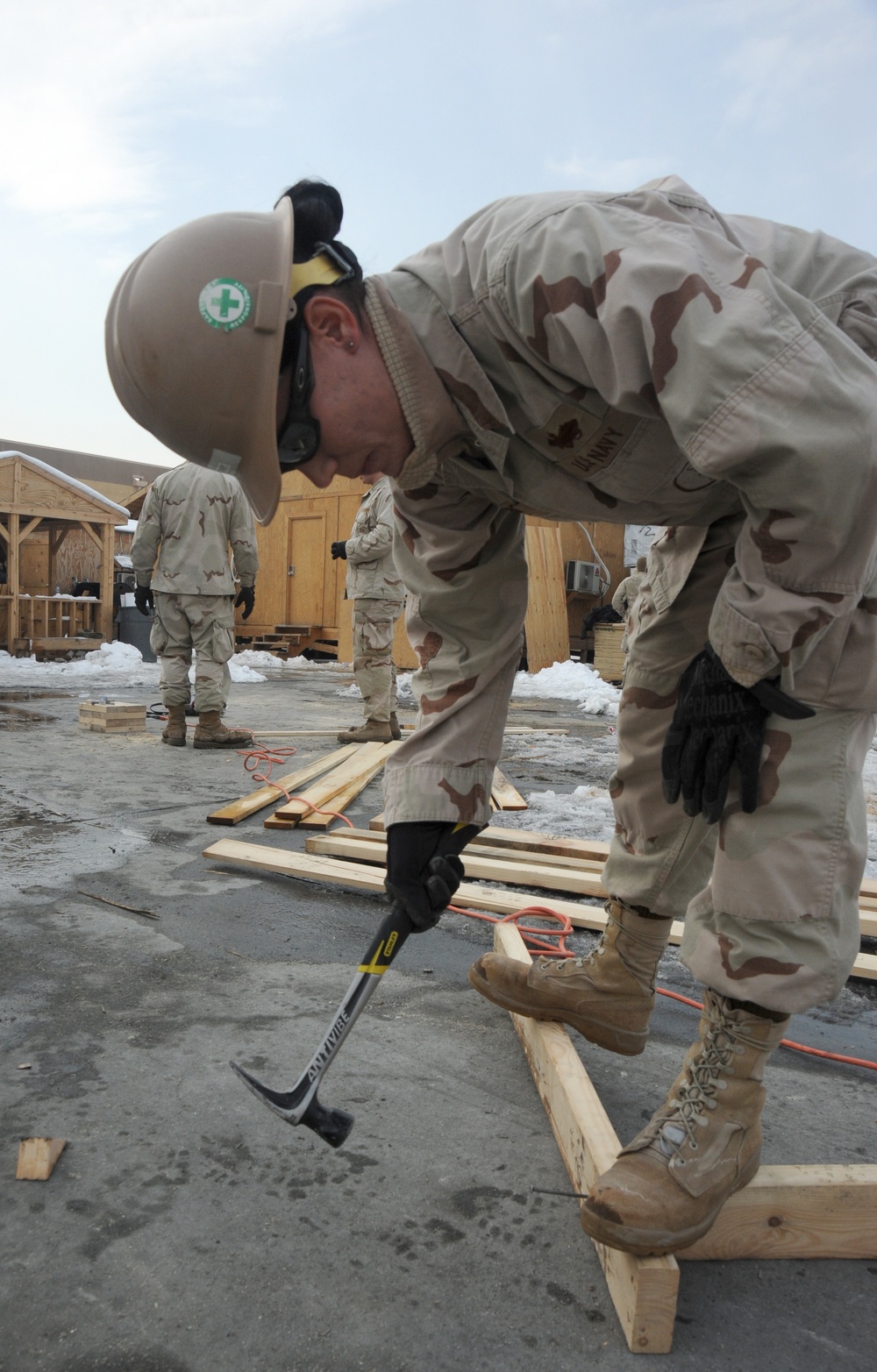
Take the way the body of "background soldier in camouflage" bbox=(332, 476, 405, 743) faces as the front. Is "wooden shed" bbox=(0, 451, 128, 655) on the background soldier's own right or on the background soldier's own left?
on the background soldier's own right

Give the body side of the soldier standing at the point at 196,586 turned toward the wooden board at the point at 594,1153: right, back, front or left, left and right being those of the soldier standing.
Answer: back

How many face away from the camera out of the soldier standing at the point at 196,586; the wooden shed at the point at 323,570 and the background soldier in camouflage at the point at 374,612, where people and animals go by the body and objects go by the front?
1

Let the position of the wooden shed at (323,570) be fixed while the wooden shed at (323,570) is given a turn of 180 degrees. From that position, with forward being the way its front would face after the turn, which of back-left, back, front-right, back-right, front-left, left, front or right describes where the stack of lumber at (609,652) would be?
right

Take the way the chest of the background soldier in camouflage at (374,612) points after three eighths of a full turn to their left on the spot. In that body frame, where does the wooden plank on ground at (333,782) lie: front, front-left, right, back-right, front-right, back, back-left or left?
front-right

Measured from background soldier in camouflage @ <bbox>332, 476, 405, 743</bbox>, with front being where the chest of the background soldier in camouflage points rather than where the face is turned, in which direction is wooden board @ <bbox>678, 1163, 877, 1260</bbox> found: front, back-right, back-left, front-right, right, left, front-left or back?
left

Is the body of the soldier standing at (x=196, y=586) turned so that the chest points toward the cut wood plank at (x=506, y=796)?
no

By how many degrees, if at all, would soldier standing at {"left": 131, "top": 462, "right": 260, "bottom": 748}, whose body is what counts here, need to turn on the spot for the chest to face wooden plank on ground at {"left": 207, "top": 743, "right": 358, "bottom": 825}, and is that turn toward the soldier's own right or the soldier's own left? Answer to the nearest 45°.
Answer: approximately 180°

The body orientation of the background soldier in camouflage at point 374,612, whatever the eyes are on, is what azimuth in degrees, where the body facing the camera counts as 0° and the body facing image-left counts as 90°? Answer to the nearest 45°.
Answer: approximately 90°

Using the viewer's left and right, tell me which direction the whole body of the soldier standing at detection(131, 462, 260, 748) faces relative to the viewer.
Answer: facing away from the viewer

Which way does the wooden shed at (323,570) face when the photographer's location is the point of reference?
facing the viewer and to the left of the viewer

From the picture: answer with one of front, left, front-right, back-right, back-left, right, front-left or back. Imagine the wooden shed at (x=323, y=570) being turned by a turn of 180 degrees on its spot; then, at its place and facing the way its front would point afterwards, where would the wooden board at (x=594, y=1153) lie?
back-right

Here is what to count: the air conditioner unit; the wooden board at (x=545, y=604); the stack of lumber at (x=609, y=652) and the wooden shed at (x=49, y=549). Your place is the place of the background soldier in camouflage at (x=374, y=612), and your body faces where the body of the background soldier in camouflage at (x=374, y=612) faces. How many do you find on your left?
0

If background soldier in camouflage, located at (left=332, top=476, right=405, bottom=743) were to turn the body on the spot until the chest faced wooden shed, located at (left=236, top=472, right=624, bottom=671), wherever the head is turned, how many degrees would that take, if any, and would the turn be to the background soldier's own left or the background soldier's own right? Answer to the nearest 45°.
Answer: approximately 90° to the background soldier's own right

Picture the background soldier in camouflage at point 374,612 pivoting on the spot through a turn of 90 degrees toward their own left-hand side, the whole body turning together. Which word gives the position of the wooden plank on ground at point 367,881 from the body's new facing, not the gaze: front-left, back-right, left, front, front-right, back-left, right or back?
front

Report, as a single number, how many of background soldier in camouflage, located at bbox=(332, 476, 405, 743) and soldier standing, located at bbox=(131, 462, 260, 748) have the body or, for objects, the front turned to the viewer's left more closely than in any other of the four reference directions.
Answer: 1
